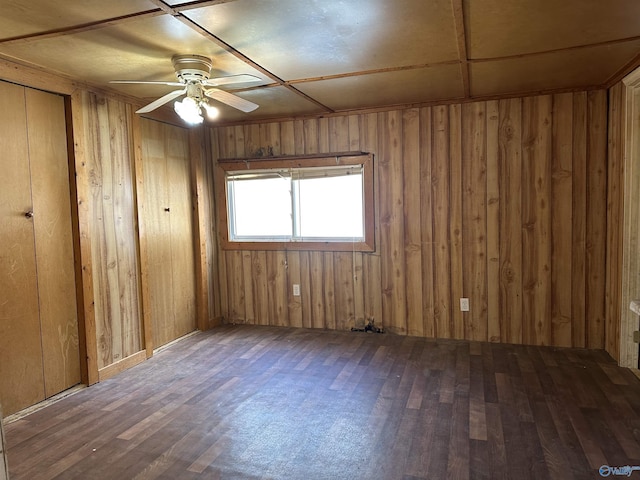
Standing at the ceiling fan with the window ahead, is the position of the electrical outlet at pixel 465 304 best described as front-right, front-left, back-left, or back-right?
front-right

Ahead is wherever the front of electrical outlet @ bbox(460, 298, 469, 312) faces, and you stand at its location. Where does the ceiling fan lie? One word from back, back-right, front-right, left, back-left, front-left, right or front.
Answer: front-right

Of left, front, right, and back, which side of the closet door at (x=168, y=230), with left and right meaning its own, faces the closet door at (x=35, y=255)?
right

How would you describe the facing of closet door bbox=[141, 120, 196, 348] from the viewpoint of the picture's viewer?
facing the viewer and to the right of the viewer

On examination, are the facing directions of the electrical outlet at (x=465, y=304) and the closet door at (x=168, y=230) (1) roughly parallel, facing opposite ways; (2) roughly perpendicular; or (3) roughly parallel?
roughly perpendicular

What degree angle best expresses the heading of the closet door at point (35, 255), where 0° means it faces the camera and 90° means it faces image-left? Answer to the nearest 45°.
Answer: approximately 315°

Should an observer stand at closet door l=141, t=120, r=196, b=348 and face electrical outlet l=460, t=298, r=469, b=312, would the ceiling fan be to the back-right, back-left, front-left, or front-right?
front-right

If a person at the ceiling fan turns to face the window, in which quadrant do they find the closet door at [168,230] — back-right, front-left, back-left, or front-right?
front-left

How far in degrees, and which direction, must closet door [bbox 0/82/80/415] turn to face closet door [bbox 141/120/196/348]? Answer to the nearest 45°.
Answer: approximately 90° to its left

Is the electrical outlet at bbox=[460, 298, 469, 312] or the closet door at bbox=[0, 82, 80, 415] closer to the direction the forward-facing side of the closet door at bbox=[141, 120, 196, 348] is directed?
the electrical outlet

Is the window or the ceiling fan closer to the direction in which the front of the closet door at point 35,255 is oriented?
the ceiling fan

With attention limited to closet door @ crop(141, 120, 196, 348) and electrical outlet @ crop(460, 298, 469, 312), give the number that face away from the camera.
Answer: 0

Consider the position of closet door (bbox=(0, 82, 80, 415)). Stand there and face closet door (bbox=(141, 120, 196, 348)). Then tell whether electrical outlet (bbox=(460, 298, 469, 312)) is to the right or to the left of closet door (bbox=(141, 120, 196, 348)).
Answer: right

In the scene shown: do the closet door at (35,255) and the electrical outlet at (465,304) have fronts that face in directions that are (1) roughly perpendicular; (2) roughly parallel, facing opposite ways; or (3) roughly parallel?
roughly perpendicular

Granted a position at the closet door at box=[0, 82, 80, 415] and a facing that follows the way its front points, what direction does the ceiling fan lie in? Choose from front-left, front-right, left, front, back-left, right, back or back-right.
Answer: front

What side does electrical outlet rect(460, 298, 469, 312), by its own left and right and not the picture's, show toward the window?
right

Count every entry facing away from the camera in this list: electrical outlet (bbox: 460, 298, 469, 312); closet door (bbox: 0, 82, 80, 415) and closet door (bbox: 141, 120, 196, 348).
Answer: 0

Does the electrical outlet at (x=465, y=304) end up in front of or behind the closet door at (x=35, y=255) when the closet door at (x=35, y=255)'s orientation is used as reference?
in front

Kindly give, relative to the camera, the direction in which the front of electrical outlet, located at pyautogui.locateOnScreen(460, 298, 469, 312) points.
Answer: facing the viewer
